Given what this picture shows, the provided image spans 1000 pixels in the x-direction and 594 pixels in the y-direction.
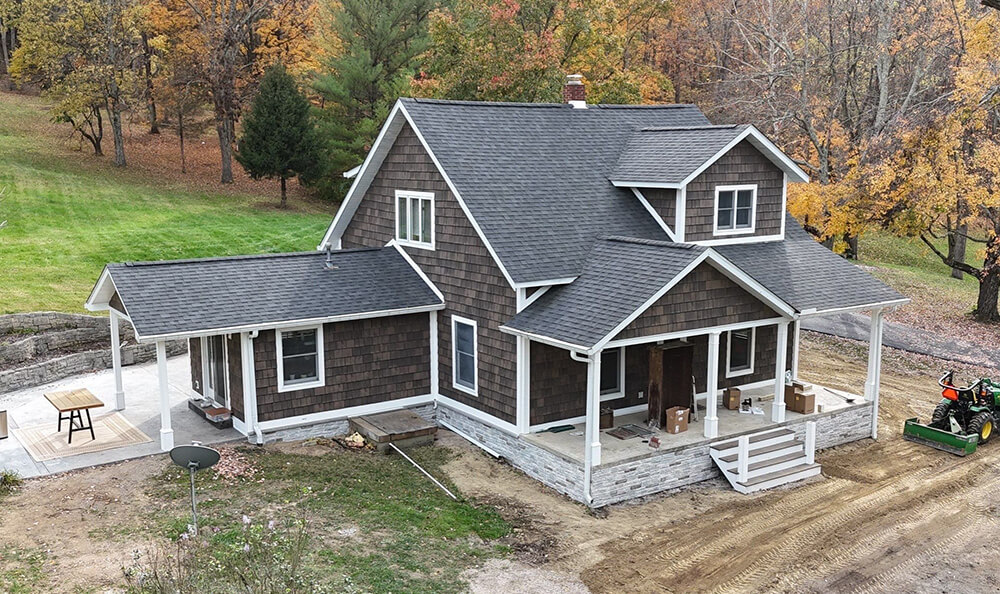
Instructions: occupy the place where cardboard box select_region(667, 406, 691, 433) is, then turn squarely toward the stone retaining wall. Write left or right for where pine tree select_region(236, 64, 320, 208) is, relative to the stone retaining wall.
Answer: right

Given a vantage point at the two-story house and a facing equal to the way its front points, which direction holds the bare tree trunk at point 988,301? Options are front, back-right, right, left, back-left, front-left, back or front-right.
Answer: left

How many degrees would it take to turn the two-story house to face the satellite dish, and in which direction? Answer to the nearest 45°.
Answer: approximately 90° to its right

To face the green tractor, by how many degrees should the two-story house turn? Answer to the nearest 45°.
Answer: approximately 45° to its left

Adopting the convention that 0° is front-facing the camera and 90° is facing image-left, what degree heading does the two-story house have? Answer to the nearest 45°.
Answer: approximately 315°

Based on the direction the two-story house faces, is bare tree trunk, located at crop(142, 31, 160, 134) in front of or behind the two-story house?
behind

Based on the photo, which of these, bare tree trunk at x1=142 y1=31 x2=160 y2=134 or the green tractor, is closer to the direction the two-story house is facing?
the green tractor

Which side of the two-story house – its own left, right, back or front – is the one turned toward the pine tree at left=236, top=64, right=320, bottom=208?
back

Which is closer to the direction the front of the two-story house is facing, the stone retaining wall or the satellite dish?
the satellite dish

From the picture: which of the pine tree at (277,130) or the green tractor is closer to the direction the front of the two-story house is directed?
the green tractor

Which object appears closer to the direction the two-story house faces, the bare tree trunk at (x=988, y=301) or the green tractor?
the green tractor

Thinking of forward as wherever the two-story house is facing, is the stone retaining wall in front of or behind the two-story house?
behind
